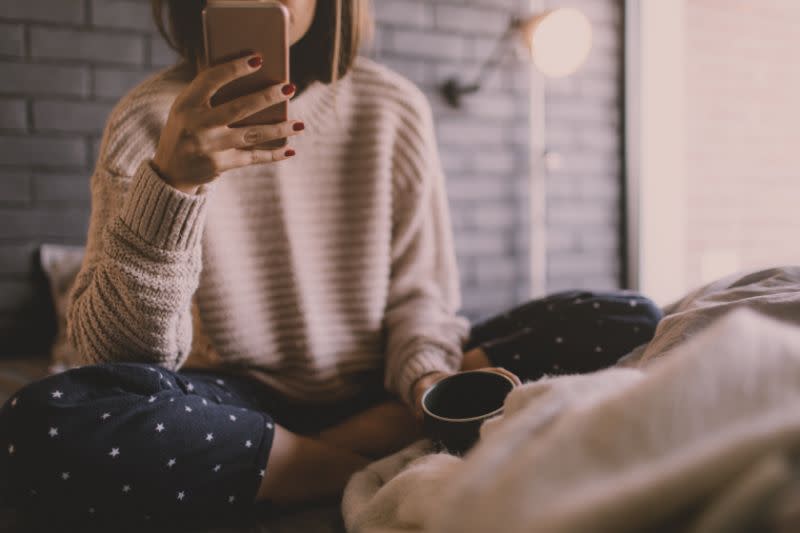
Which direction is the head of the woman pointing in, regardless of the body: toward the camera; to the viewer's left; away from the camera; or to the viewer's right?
toward the camera

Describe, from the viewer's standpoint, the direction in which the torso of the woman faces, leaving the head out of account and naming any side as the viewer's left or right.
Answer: facing the viewer and to the right of the viewer

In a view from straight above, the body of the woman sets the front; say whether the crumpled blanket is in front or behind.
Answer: in front

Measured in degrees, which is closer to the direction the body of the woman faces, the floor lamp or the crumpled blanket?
the crumpled blanket

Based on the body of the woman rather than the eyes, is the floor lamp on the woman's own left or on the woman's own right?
on the woman's own left
